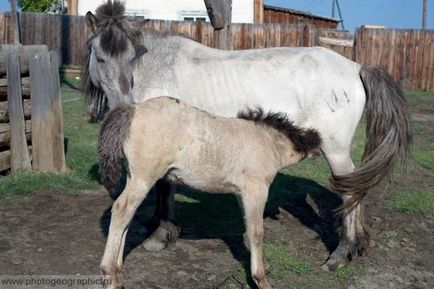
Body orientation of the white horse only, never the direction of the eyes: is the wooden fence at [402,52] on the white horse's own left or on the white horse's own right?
on the white horse's own right

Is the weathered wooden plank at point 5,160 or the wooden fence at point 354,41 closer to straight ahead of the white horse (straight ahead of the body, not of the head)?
the weathered wooden plank

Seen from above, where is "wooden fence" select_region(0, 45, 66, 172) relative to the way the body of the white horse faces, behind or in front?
in front

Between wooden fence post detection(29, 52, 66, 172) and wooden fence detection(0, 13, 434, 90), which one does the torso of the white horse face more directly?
the wooden fence post

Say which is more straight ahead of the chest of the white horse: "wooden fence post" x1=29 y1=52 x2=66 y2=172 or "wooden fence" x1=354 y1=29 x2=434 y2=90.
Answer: the wooden fence post

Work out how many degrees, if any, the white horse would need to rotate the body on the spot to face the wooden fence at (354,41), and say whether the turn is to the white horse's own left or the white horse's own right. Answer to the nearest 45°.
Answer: approximately 90° to the white horse's own right

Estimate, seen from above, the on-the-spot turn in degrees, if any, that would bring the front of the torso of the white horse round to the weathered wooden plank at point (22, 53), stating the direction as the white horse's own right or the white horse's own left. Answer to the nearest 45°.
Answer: approximately 45° to the white horse's own right

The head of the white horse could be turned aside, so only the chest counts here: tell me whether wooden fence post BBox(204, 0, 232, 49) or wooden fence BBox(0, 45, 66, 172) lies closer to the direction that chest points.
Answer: the wooden fence

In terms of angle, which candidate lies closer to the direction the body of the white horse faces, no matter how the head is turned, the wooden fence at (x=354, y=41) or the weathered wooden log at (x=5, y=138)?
the weathered wooden log

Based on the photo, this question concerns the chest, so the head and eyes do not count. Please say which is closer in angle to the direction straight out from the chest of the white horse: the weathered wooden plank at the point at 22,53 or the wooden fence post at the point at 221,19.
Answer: the weathered wooden plank

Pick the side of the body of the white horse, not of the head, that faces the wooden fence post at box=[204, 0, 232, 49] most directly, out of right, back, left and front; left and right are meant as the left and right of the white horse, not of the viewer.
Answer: right

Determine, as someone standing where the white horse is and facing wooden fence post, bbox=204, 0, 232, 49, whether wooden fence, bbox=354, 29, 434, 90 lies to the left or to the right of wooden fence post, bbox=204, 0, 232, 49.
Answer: right

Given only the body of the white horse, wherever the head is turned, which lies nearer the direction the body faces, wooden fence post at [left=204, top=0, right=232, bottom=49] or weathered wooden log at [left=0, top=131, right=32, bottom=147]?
the weathered wooden log

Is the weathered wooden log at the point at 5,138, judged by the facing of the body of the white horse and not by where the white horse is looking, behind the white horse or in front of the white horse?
in front

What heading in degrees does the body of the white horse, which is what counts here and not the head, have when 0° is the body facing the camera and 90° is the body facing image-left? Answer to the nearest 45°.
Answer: approximately 90°
